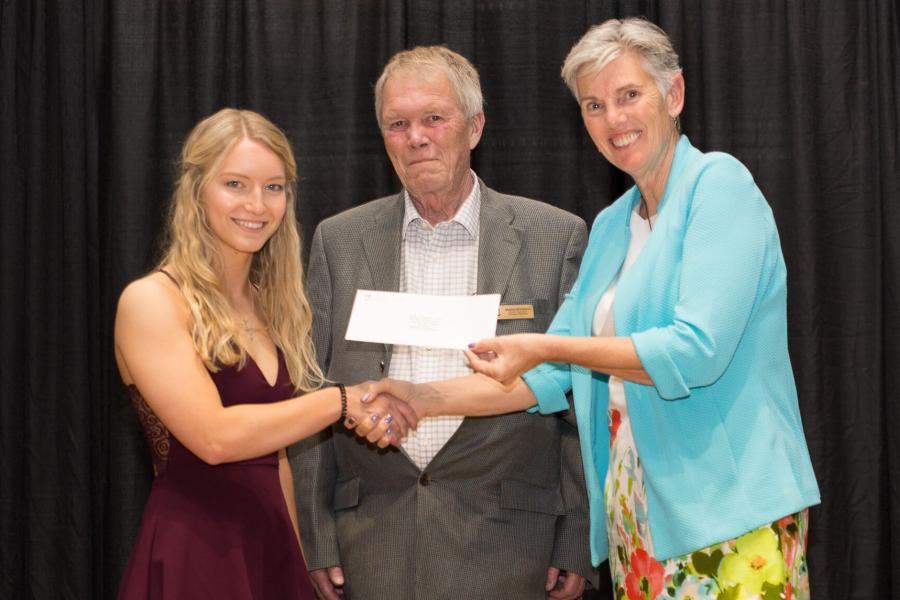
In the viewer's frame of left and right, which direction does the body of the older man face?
facing the viewer

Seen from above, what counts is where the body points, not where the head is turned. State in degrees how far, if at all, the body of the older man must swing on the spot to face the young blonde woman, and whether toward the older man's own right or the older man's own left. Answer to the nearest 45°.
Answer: approximately 45° to the older man's own right

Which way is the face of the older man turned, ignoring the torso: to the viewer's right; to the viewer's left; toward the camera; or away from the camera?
toward the camera

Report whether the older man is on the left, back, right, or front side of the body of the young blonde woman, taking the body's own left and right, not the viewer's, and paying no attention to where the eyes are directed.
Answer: left

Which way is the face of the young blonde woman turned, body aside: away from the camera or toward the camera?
toward the camera

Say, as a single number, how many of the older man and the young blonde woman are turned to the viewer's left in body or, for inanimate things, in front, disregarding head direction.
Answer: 0

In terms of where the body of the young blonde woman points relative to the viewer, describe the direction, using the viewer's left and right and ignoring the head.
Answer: facing the viewer and to the right of the viewer
